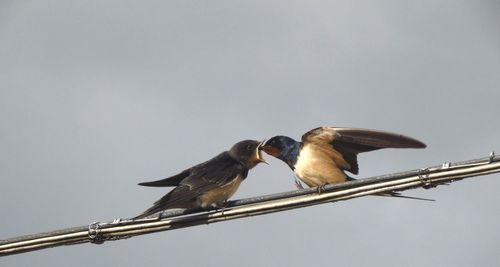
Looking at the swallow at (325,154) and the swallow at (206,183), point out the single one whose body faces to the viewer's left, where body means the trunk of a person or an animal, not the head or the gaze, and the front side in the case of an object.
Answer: the swallow at (325,154)

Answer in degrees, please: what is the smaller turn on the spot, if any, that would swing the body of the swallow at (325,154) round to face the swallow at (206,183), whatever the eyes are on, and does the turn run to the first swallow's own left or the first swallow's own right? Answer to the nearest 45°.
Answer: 0° — it already faces it

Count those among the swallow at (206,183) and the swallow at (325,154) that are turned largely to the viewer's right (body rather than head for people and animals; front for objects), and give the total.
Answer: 1

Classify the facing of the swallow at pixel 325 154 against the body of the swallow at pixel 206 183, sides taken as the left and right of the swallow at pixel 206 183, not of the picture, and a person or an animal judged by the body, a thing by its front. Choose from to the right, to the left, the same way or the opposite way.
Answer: the opposite way

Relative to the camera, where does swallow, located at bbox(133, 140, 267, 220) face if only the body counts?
to the viewer's right

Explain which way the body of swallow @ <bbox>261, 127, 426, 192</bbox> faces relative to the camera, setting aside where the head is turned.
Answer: to the viewer's left

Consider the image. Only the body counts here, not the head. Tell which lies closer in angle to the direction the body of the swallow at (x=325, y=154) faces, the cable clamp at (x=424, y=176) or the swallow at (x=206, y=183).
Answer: the swallow

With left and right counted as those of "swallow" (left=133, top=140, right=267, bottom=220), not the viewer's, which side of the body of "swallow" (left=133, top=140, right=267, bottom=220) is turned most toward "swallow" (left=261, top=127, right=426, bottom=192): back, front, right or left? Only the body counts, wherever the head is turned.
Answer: front

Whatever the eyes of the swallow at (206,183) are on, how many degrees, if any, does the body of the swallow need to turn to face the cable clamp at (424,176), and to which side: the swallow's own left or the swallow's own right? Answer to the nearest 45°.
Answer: approximately 45° to the swallow's own right
